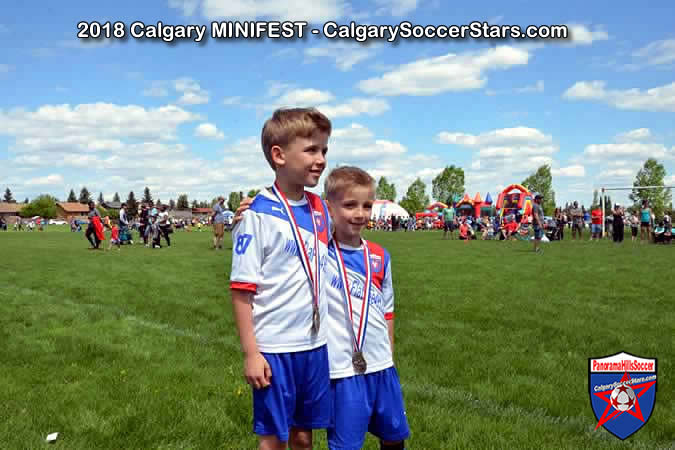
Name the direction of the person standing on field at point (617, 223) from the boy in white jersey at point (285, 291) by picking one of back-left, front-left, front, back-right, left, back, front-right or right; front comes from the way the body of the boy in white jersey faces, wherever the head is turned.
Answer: left

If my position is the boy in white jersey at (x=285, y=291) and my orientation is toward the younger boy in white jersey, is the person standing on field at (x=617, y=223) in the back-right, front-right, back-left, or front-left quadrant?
front-left

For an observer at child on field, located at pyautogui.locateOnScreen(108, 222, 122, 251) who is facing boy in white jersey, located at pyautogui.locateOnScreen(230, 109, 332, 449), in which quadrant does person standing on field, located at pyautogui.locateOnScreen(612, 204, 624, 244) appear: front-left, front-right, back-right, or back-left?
front-left

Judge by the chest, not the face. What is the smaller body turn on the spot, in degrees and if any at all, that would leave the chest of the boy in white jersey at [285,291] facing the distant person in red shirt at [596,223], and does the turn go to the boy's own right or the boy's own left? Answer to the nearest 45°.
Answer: approximately 90° to the boy's own left

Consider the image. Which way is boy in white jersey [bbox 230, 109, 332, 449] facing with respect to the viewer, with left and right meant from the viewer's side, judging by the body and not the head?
facing the viewer and to the right of the viewer

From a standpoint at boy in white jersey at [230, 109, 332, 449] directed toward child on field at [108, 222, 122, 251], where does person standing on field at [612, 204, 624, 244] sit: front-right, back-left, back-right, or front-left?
front-right

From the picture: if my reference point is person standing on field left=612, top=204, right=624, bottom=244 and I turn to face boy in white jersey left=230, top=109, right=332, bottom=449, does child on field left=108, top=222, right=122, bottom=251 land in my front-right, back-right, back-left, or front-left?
front-right
